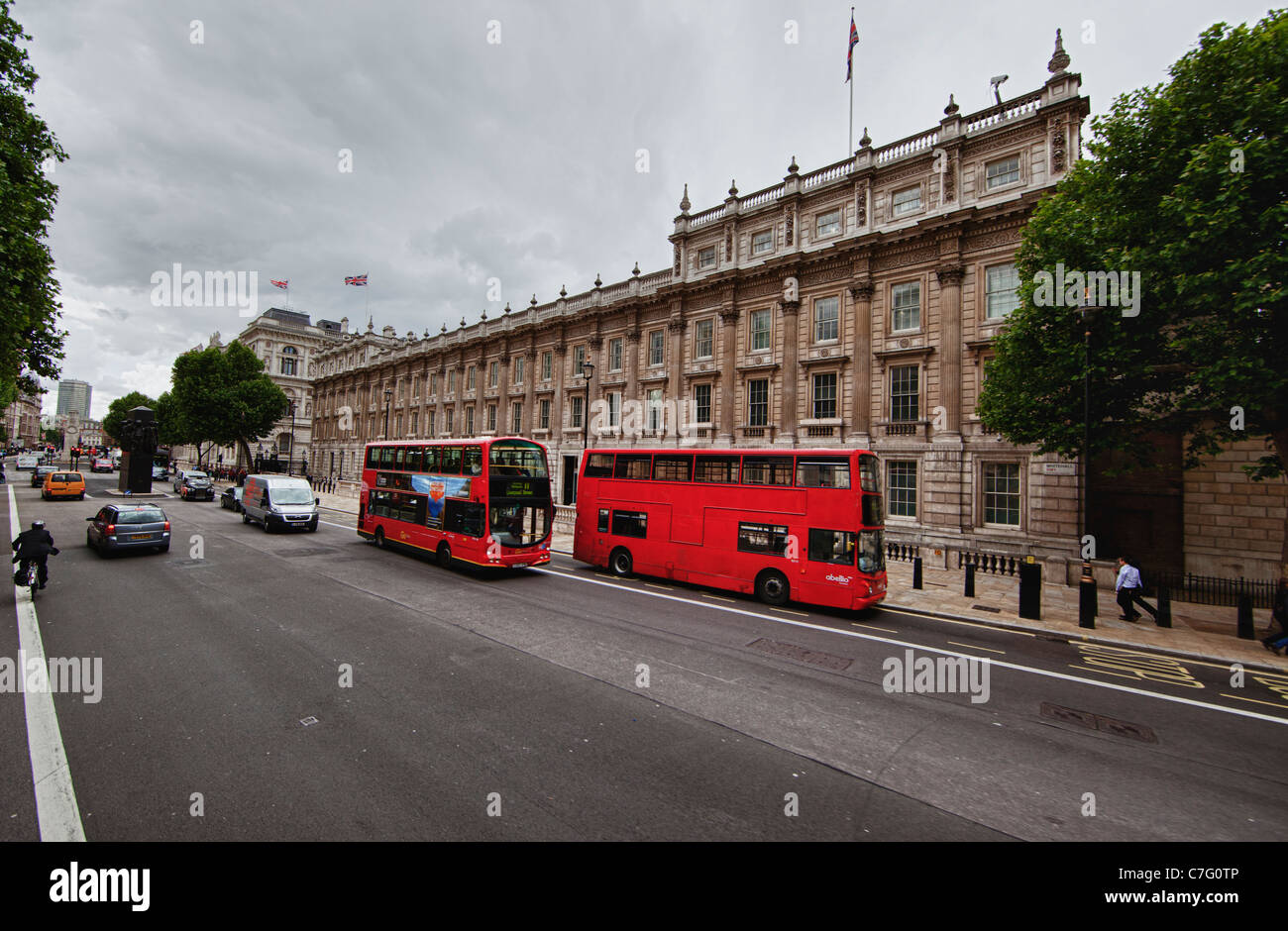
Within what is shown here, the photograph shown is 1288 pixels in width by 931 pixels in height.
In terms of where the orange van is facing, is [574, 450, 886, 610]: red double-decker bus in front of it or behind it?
behind

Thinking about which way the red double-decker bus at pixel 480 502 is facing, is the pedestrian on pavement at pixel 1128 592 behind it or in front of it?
in front

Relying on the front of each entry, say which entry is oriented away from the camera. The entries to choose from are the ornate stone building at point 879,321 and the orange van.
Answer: the orange van

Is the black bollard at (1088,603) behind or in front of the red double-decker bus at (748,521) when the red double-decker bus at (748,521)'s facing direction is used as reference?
in front

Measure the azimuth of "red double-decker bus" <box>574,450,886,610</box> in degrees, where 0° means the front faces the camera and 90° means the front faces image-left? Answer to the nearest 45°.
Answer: approximately 315°

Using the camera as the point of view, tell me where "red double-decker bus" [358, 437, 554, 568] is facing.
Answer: facing the viewer and to the right of the viewer

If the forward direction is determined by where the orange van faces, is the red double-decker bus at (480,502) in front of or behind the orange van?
behind

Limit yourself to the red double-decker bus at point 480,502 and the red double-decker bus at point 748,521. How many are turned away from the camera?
0

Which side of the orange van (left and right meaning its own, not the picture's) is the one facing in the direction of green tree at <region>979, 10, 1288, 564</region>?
back

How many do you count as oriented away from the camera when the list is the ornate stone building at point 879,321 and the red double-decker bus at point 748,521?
0

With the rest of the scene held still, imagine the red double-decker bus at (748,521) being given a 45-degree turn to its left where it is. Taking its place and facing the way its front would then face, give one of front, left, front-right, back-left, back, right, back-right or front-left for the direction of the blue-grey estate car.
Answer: back

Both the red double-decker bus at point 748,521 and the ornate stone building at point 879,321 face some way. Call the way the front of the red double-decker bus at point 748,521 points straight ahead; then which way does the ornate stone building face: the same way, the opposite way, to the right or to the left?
to the right

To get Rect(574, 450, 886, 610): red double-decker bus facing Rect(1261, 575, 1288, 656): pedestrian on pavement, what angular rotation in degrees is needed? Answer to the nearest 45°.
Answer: approximately 45° to its left
